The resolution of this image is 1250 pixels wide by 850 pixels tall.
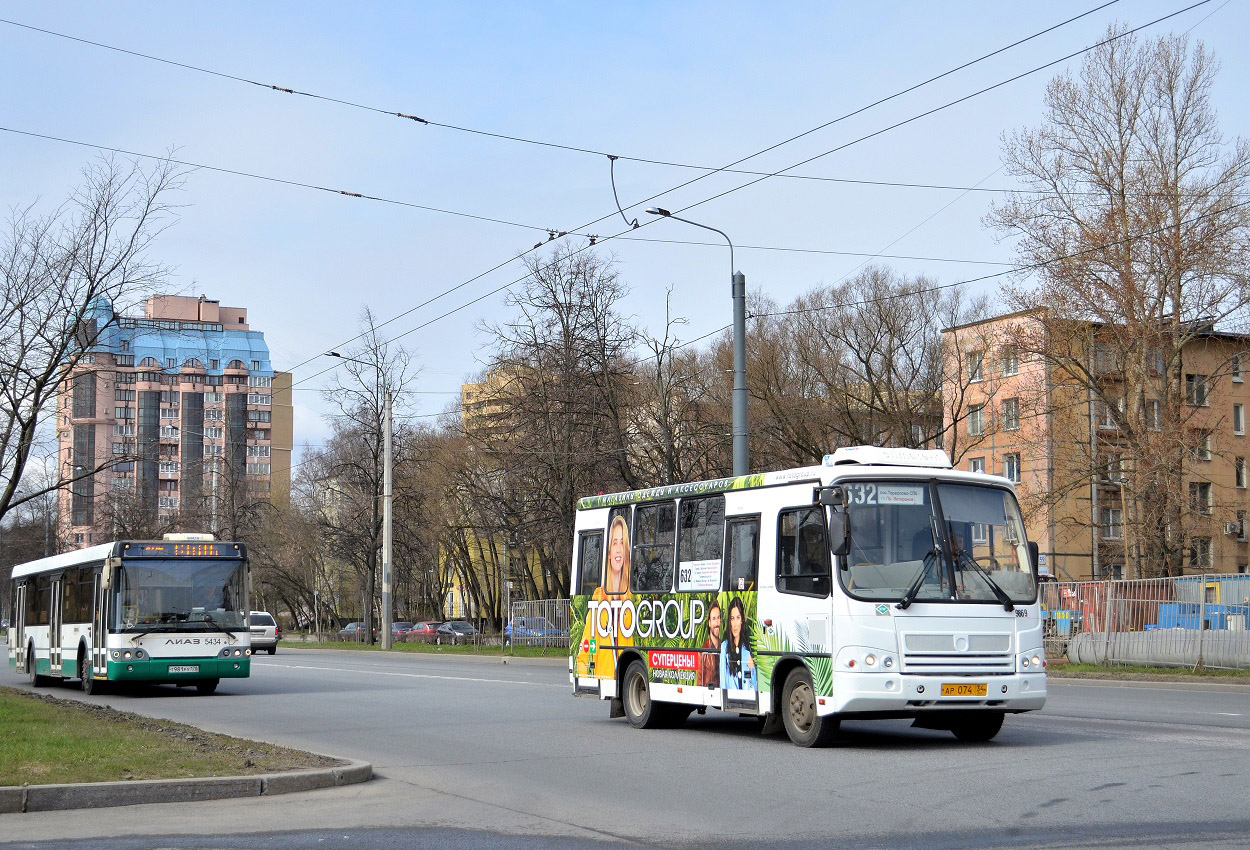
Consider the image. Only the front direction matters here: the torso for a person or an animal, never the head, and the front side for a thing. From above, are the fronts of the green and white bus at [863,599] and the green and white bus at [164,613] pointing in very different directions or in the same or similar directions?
same or similar directions

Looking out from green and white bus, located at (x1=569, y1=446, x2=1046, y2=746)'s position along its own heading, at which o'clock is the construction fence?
The construction fence is roughly at 8 o'clock from the green and white bus.

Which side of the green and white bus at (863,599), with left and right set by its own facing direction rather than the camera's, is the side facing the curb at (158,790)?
right

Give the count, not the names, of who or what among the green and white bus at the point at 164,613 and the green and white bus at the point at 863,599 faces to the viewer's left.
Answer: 0

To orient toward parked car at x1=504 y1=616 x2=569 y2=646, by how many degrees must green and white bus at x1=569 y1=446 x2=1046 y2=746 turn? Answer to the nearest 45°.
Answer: approximately 135° to its left

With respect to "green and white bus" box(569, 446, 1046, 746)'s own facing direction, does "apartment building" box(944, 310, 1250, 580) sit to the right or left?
on its left

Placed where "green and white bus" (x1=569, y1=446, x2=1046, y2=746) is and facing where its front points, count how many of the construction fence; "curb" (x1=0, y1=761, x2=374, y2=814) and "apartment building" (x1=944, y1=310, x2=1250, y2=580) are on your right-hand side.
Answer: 1

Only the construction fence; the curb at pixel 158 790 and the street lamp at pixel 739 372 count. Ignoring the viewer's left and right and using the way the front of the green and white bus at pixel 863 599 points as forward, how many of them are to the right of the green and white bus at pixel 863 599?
1

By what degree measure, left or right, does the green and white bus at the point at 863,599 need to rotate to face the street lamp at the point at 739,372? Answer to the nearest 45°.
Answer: approximately 135° to its left

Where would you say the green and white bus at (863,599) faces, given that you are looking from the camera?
facing the viewer and to the right of the viewer
